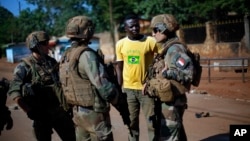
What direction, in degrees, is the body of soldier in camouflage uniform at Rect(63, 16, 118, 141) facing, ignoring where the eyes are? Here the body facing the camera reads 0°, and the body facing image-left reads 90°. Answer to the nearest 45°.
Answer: approximately 225°

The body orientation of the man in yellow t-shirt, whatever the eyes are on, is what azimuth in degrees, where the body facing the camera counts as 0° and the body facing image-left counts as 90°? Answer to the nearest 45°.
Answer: approximately 0°

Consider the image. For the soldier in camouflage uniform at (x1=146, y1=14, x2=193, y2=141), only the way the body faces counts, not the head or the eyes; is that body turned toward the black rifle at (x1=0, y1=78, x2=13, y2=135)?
yes

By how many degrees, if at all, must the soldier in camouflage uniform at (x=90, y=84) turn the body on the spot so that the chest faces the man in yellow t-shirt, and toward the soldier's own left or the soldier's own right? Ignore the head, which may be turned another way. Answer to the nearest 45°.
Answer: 0° — they already face them

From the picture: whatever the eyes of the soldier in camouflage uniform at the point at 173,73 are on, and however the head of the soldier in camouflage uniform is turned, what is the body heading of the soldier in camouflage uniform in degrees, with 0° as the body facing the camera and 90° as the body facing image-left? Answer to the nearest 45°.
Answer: approximately 90°

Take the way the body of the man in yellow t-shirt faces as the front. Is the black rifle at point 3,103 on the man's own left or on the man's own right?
on the man's own right

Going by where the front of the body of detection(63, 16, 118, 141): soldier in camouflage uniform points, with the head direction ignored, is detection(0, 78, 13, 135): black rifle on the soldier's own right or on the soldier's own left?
on the soldier's own left

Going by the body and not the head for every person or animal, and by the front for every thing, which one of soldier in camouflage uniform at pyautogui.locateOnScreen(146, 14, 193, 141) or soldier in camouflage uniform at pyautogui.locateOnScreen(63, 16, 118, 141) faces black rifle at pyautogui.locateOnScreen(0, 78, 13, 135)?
soldier in camouflage uniform at pyautogui.locateOnScreen(146, 14, 193, 141)

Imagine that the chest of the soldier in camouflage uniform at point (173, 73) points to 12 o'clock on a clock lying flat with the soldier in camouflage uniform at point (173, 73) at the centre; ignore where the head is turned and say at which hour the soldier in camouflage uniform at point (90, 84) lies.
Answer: the soldier in camouflage uniform at point (90, 84) is roughly at 11 o'clock from the soldier in camouflage uniform at point (173, 73).

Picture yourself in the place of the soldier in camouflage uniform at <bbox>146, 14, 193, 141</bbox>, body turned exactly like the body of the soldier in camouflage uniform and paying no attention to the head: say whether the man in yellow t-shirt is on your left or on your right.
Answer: on your right
